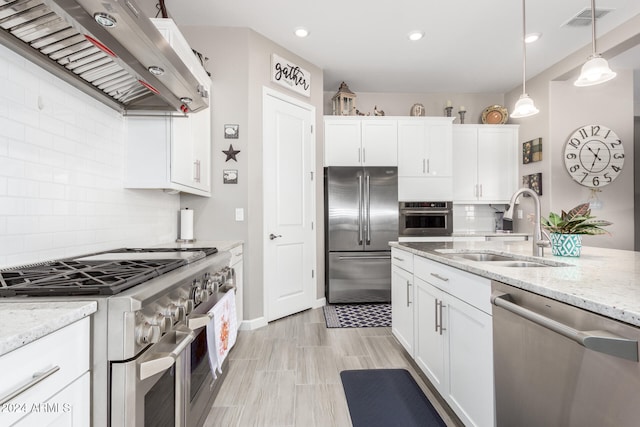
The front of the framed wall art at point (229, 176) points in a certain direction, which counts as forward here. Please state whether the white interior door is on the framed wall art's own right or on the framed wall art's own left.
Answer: on the framed wall art's own left

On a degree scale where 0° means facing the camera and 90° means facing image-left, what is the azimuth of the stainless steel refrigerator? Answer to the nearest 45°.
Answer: approximately 0°

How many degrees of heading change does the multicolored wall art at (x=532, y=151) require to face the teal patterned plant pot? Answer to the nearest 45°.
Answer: approximately 45° to its left

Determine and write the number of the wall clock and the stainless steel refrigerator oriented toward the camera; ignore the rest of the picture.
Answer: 2

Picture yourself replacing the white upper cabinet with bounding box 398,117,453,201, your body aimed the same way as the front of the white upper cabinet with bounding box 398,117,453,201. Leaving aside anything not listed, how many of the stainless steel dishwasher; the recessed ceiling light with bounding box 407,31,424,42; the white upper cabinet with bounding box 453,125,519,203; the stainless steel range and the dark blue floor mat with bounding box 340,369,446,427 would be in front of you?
4

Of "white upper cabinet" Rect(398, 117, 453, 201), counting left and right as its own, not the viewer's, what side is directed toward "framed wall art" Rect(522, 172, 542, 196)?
left

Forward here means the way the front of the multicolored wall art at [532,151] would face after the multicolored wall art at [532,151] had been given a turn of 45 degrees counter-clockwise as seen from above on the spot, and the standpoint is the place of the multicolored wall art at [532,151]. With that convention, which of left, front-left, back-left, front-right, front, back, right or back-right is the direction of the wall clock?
left

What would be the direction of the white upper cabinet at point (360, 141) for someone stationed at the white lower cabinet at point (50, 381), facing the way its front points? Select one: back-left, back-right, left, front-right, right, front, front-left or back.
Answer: left

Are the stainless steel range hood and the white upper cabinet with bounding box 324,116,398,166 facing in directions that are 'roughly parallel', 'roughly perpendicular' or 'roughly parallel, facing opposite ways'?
roughly perpendicular

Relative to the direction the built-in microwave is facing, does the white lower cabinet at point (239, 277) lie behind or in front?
in front

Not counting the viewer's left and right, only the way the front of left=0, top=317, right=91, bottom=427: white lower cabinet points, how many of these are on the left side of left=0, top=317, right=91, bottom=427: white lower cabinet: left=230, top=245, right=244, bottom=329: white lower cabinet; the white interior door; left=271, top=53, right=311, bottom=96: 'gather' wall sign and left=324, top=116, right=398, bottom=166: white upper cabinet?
4

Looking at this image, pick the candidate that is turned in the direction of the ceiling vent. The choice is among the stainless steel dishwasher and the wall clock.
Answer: the wall clock

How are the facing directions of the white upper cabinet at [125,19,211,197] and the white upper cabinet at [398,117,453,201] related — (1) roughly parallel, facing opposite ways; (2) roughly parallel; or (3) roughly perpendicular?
roughly perpendicular

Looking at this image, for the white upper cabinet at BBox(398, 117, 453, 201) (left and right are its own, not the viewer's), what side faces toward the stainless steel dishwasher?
front

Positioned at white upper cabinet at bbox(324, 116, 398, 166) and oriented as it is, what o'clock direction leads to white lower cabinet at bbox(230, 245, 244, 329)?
The white lower cabinet is roughly at 1 o'clock from the white upper cabinet.

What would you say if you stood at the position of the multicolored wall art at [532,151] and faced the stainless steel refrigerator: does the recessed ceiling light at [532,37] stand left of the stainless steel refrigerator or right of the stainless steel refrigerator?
left
